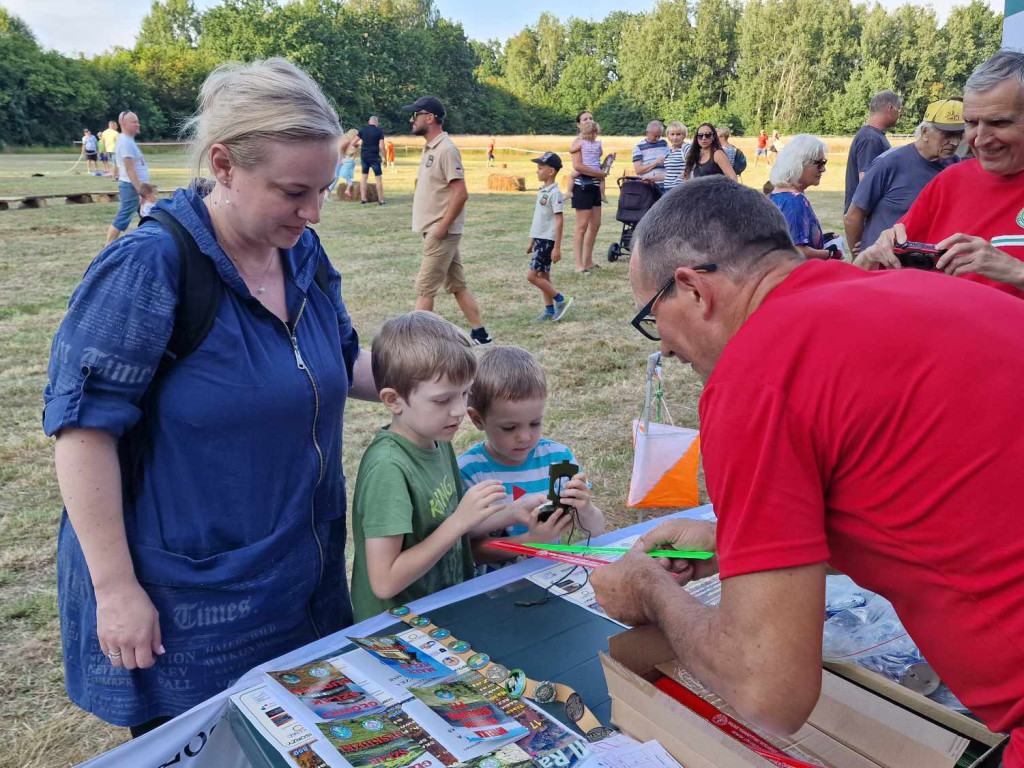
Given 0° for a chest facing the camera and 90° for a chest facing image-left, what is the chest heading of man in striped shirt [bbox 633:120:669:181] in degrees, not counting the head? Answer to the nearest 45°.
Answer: approximately 315°

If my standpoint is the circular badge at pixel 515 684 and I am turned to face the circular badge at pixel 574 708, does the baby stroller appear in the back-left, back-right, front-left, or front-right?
back-left

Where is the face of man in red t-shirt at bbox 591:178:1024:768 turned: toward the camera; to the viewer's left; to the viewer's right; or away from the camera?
to the viewer's left

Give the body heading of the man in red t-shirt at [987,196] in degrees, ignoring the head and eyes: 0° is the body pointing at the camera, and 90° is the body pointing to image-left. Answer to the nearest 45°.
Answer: approximately 45°

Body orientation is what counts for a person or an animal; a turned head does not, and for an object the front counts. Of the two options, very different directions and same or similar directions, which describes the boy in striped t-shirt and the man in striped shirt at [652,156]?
same or similar directions

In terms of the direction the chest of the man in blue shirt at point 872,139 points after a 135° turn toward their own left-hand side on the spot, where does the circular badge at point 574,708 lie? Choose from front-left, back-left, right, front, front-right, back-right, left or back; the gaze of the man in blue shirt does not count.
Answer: back-left

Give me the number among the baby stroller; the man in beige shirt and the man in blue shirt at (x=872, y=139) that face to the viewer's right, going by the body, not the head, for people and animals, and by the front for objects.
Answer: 1

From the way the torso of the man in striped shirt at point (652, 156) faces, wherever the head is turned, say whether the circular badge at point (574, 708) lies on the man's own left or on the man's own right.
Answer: on the man's own right

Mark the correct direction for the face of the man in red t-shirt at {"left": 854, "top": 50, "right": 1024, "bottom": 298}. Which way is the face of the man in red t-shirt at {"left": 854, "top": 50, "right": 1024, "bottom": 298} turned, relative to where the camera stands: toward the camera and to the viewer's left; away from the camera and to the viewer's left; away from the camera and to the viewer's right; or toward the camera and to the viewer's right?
toward the camera and to the viewer's left
